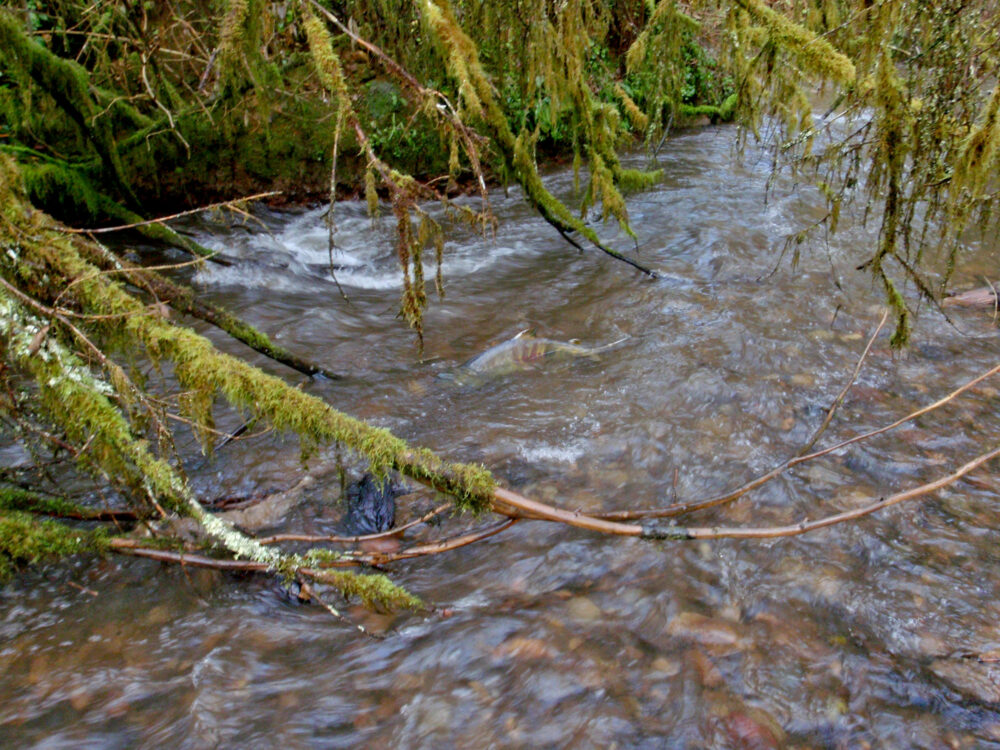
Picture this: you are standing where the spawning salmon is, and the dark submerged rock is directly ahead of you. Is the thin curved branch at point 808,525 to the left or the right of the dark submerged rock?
left
